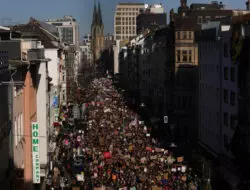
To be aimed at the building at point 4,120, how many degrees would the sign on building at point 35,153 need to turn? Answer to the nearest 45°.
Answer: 0° — it already faces it

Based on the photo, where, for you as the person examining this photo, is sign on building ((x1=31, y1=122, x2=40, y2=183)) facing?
facing the viewer
